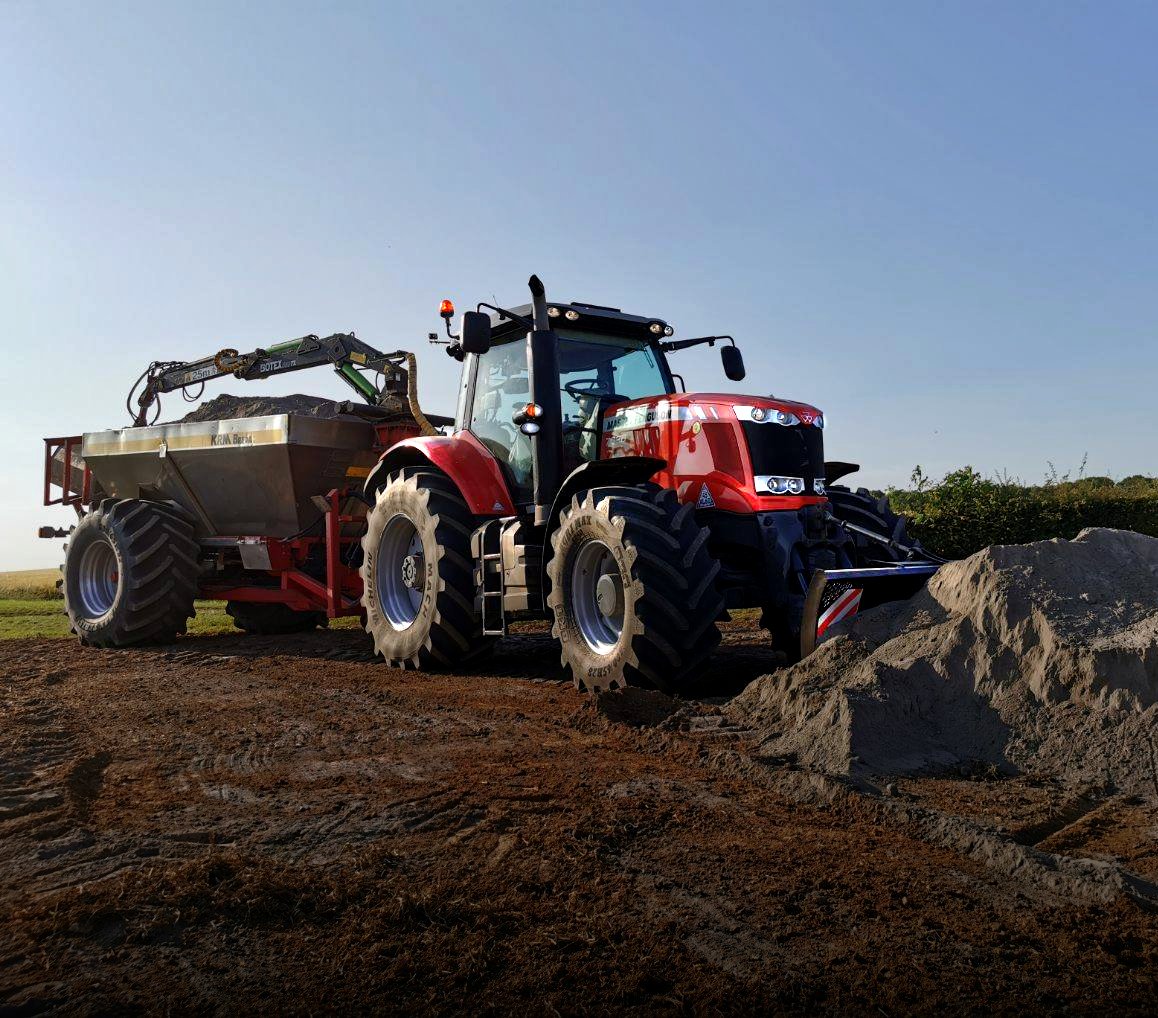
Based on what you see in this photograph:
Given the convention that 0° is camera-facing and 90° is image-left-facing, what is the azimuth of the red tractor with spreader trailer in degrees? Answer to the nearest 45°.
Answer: approximately 315°

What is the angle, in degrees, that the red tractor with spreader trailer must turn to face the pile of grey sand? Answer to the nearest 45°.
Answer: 0° — it already faces it

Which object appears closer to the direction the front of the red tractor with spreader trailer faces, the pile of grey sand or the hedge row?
the pile of grey sand

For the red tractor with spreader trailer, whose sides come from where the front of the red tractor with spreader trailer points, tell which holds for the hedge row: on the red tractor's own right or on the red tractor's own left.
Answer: on the red tractor's own left
